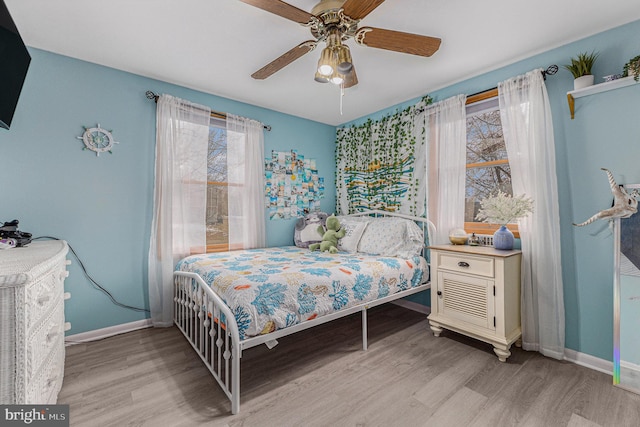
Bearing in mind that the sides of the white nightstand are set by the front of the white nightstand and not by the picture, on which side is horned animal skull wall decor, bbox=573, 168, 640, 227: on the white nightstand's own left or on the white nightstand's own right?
on the white nightstand's own left

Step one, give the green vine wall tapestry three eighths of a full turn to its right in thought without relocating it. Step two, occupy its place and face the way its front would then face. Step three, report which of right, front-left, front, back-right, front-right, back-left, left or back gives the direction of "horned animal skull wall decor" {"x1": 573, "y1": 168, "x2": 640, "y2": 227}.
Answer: back-right

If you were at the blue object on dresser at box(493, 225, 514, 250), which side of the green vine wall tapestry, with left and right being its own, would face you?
left

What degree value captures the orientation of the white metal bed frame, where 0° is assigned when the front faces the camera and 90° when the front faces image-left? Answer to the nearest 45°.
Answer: approximately 45°

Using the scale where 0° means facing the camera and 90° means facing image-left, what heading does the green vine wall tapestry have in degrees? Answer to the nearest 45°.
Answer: approximately 45°

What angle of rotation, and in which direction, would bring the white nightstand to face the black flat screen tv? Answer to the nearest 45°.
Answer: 0° — it already faces it

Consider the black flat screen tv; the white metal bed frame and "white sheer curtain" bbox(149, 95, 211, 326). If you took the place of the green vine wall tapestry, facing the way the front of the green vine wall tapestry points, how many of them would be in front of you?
3

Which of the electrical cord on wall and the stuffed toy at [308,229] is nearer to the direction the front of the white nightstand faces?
the electrical cord on wall

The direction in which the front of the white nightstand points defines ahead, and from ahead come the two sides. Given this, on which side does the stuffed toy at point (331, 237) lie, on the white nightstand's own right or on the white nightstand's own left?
on the white nightstand's own right

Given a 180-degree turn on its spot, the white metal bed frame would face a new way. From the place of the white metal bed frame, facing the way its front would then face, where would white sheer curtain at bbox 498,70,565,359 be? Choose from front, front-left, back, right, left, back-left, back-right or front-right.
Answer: front-right
